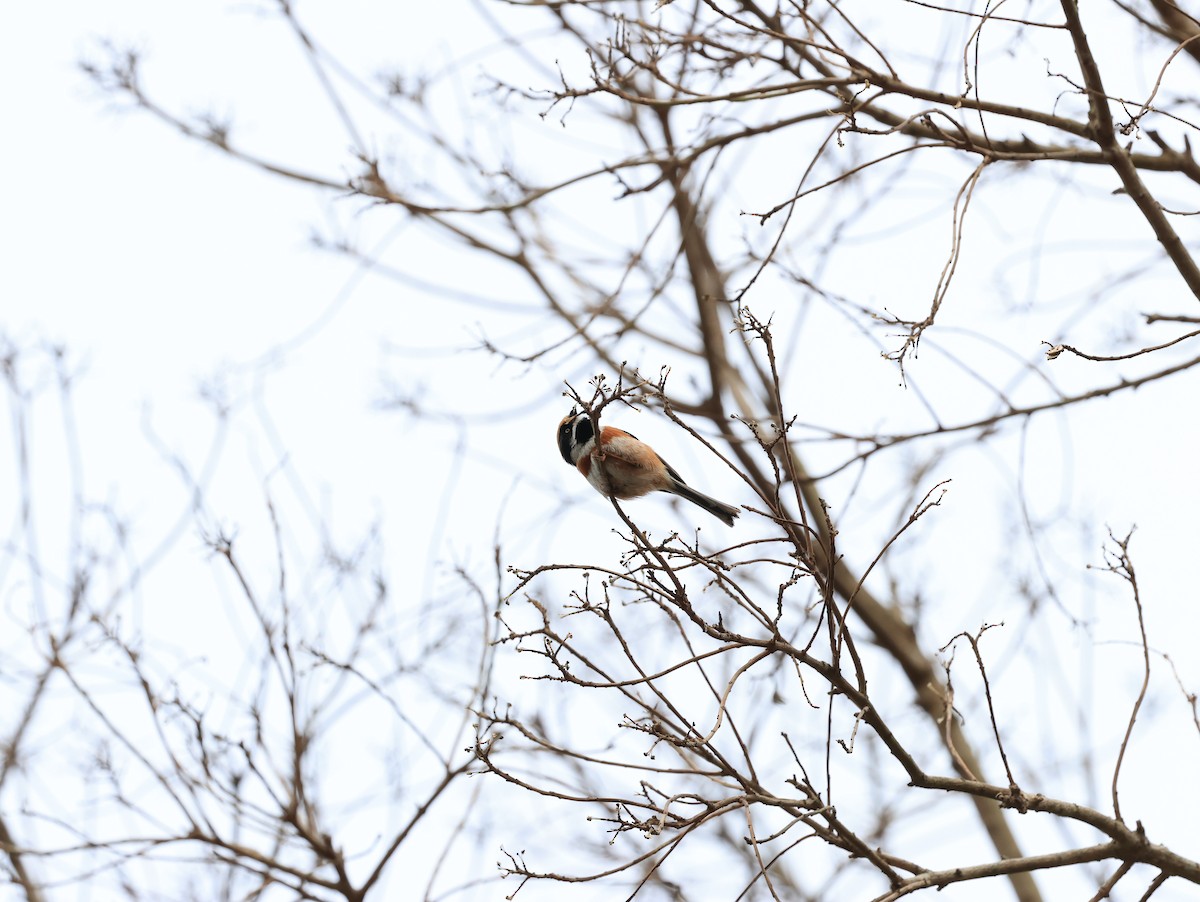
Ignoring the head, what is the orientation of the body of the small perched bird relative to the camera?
to the viewer's left
